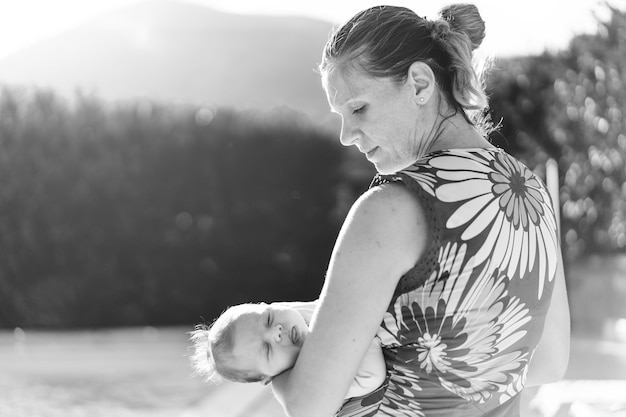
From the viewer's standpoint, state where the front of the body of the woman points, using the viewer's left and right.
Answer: facing away from the viewer and to the left of the viewer
